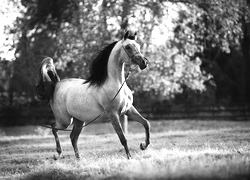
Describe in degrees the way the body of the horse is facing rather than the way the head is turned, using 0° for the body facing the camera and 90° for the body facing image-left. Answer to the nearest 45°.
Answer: approximately 315°
